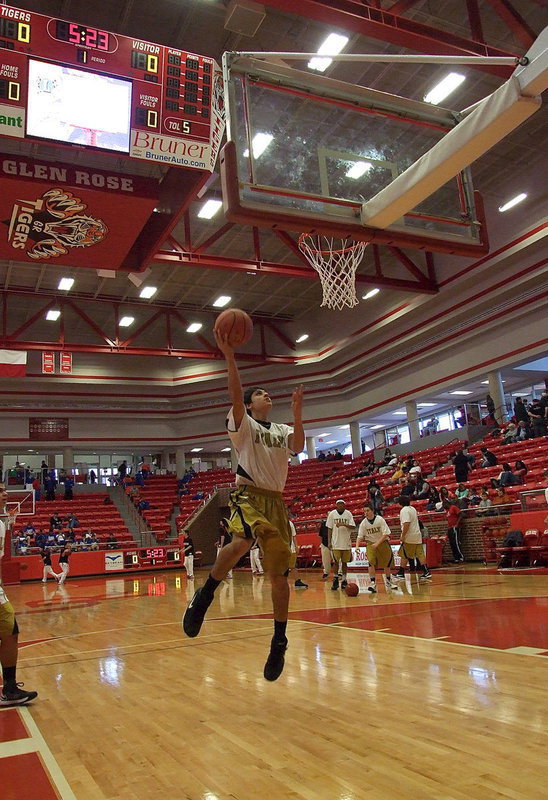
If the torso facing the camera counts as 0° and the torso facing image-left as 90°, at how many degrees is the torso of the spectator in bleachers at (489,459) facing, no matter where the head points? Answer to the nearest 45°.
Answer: approximately 90°

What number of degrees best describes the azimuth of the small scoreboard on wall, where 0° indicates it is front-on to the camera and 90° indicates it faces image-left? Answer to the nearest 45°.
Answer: approximately 0°

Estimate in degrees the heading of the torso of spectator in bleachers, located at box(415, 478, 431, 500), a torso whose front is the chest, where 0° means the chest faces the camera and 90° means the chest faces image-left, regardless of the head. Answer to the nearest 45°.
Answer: approximately 45°

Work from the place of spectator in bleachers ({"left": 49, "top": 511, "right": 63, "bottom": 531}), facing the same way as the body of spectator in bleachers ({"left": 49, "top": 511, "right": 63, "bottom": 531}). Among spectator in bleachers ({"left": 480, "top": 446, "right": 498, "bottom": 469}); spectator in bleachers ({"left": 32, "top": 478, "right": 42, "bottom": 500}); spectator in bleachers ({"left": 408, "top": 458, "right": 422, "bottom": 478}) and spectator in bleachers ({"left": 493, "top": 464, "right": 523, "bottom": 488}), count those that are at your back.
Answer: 1

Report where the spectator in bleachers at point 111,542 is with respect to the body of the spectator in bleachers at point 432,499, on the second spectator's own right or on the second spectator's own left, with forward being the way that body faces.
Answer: on the second spectator's own right

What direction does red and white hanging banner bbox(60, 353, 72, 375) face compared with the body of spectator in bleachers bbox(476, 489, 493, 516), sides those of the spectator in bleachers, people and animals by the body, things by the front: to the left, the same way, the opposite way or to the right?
to the left

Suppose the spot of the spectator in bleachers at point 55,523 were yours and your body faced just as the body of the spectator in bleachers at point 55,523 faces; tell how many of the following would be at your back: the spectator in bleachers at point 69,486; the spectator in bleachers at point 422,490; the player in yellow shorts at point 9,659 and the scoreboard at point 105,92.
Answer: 1

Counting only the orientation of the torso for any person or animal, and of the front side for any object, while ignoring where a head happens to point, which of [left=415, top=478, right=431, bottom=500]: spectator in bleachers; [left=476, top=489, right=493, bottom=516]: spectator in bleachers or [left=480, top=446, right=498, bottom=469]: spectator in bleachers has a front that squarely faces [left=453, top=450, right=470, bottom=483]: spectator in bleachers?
[left=480, top=446, right=498, bottom=469]: spectator in bleachers

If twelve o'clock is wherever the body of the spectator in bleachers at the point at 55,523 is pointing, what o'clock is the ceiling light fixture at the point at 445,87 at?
The ceiling light fixture is roughly at 11 o'clock from the spectator in bleachers.

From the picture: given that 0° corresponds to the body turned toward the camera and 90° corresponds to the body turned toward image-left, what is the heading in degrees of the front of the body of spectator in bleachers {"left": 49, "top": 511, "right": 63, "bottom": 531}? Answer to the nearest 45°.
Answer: approximately 0°
